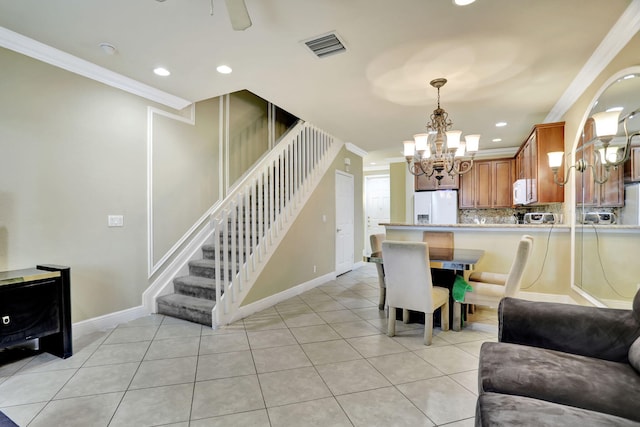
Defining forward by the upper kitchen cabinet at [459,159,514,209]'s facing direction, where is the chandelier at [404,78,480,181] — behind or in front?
in front

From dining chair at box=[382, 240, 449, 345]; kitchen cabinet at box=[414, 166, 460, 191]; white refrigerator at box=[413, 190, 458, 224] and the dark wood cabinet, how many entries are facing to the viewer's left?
0

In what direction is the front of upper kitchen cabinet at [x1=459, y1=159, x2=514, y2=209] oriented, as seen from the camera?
facing the viewer

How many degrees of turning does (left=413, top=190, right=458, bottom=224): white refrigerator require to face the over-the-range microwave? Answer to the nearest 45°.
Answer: approximately 45° to its left

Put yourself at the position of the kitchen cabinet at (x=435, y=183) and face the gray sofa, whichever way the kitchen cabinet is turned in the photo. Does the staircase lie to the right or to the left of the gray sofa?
right

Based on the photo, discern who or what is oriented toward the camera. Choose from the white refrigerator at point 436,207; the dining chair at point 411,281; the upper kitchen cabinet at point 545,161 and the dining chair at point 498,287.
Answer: the white refrigerator

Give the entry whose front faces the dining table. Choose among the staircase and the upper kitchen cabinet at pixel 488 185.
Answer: the upper kitchen cabinet

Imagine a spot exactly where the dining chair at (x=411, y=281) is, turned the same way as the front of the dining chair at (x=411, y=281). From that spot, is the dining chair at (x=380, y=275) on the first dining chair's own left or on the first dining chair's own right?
on the first dining chair's own left

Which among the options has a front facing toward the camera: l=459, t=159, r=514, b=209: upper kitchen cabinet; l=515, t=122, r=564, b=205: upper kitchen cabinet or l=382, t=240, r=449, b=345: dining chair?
l=459, t=159, r=514, b=209: upper kitchen cabinet

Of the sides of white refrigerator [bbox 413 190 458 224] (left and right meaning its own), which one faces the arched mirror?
front

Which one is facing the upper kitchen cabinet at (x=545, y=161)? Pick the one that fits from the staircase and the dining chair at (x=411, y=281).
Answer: the dining chair

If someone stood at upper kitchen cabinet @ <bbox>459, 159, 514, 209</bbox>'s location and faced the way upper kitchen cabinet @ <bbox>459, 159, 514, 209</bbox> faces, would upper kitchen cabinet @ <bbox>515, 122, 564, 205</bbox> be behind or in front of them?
in front

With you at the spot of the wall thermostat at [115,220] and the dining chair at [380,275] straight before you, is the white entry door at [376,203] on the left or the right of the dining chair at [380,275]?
left

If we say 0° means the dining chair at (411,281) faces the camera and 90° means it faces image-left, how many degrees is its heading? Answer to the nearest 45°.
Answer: approximately 225°
